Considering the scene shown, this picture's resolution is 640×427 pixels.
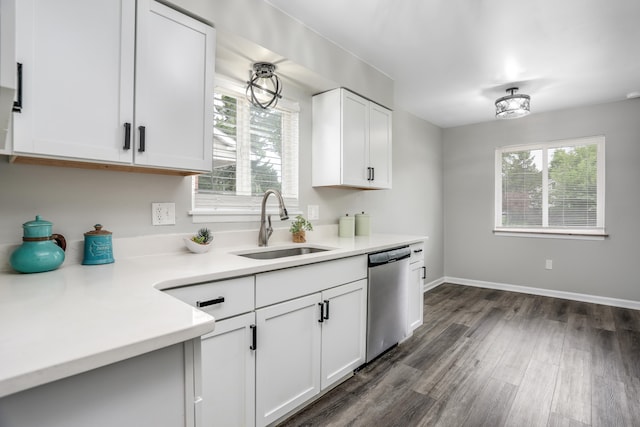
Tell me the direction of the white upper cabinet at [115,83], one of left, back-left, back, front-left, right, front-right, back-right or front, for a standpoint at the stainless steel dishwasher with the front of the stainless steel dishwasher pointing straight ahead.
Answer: right

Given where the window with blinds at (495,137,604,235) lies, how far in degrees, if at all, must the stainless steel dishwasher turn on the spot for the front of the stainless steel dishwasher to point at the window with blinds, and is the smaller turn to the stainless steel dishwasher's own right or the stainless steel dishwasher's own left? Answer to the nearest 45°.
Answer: approximately 90° to the stainless steel dishwasher's own left

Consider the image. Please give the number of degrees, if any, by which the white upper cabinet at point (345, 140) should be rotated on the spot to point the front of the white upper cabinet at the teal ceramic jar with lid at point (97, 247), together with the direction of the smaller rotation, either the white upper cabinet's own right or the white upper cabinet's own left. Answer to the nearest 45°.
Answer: approximately 90° to the white upper cabinet's own right

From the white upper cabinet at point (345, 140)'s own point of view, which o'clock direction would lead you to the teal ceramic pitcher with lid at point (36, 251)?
The teal ceramic pitcher with lid is roughly at 3 o'clock from the white upper cabinet.

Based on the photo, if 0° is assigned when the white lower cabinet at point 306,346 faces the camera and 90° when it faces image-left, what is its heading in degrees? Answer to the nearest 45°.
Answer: approximately 315°

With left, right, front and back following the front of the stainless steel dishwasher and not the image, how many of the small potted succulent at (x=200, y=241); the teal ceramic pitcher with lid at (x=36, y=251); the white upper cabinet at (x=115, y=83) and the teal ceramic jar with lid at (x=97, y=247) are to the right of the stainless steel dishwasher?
4

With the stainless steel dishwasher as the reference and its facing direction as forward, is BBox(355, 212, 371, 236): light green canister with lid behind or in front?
behind

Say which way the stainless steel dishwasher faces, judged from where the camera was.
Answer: facing the viewer and to the right of the viewer

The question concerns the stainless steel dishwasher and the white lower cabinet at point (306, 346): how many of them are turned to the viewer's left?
0

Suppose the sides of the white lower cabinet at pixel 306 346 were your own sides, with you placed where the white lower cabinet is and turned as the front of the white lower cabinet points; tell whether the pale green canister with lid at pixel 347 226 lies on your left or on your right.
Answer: on your left

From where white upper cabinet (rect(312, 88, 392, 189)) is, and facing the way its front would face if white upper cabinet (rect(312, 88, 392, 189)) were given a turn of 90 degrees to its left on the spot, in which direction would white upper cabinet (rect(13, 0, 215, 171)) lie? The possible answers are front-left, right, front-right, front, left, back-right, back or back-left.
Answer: back

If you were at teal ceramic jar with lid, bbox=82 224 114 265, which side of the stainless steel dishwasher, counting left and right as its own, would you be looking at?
right

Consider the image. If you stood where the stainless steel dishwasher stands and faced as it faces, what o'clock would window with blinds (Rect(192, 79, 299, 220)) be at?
The window with blinds is roughly at 4 o'clock from the stainless steel dishwasher.

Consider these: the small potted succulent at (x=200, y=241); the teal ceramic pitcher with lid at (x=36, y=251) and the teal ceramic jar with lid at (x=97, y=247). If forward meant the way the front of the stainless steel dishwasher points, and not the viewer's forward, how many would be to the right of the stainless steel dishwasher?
3

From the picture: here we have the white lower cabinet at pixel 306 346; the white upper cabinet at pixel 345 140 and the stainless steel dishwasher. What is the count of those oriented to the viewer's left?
0

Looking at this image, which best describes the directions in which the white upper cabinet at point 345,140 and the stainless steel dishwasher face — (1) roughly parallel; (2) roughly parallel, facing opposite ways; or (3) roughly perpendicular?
roughly parallel
